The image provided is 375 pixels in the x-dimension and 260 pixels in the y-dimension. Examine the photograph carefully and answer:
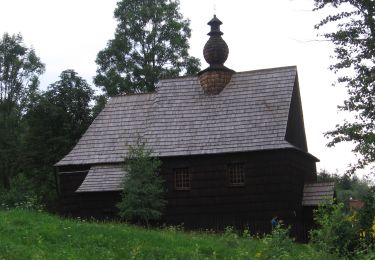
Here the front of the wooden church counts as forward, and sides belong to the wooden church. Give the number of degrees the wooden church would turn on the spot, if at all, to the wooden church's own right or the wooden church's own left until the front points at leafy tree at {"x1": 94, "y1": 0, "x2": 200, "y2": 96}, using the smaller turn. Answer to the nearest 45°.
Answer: approximately 90° to the wooden church's own left

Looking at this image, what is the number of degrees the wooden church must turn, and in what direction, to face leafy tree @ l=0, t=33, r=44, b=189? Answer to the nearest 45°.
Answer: approximately 135° to its left

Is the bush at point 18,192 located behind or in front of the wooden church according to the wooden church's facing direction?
behind

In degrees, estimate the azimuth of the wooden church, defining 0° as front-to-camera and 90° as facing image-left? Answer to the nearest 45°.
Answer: approximately 270°

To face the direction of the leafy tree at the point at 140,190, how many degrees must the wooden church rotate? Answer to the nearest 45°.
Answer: approximately 135° to its right

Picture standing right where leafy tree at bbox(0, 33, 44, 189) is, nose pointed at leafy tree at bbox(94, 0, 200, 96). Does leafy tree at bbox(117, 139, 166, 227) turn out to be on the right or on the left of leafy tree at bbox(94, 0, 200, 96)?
right
